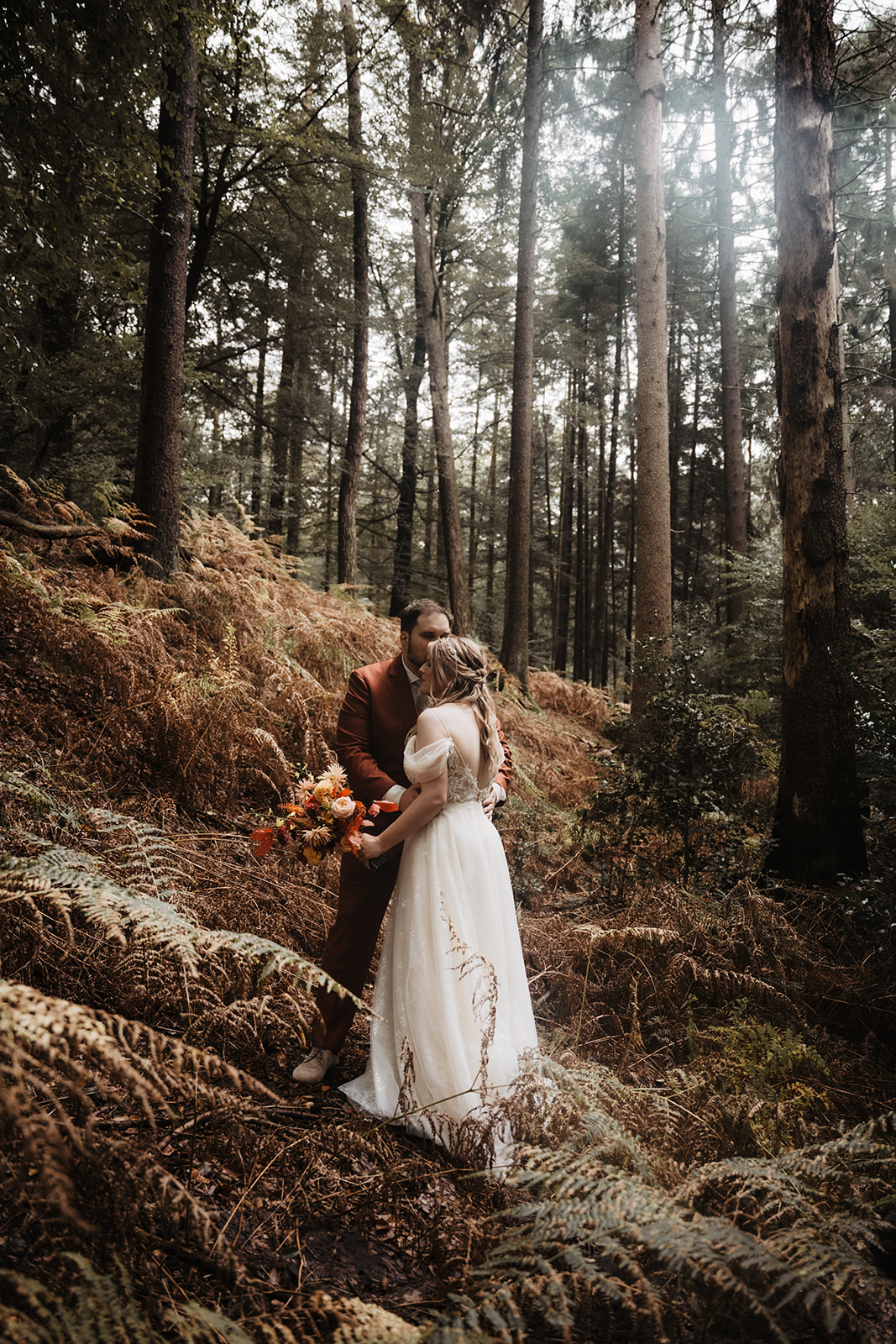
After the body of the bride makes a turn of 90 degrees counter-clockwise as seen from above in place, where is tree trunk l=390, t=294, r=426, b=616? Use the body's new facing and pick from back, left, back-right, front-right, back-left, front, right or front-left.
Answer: back-right

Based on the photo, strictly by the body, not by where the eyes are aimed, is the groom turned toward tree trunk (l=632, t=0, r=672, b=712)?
no

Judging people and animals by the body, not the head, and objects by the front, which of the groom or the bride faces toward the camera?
the groom

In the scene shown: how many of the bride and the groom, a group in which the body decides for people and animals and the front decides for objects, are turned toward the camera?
1

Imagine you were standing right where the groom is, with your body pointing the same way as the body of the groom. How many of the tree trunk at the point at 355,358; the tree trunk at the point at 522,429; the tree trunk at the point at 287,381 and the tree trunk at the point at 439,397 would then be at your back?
4

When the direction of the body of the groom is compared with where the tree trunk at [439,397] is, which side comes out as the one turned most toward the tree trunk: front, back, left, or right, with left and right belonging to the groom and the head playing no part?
back

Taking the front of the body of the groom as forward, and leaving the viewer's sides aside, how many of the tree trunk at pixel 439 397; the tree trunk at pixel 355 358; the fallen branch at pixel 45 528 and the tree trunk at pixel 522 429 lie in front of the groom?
0

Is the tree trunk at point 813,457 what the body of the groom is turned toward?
no

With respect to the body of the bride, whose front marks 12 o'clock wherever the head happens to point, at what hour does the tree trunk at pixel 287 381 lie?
The tree trunk is roughly at 1 o'clock from the bride.

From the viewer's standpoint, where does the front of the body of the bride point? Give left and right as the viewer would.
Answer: facing away from the viewer and to the left of the viewer

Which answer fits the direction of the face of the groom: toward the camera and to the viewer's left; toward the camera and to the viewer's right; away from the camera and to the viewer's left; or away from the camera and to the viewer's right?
toward the camera and to the viewer's right

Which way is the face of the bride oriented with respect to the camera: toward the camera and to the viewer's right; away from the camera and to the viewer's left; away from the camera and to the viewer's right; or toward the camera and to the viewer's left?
away from the camera and to the viewer's left

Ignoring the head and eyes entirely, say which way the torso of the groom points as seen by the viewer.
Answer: toward the camera

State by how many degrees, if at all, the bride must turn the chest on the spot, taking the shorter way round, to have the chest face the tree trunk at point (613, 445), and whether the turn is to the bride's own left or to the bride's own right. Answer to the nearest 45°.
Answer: approximately 45° to the bride's own right

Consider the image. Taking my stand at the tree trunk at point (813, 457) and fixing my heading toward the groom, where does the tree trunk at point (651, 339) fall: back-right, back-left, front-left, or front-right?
back-right
